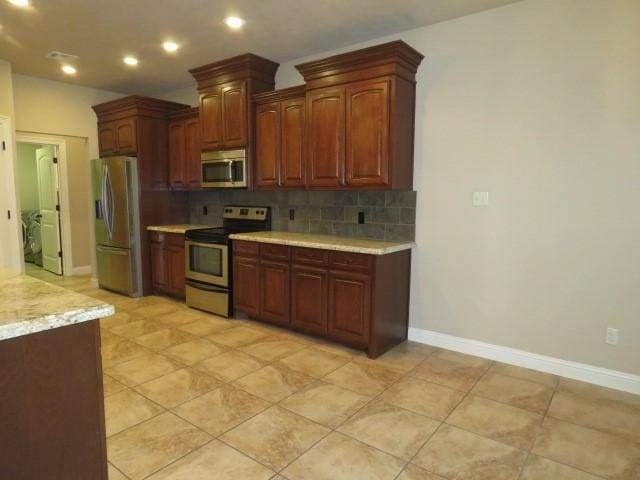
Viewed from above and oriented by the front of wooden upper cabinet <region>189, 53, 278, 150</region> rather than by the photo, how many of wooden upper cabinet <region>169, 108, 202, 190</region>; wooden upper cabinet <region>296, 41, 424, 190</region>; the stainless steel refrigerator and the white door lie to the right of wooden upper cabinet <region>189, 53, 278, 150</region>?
3

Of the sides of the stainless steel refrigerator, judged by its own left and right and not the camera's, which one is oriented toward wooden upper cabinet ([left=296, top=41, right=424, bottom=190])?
left

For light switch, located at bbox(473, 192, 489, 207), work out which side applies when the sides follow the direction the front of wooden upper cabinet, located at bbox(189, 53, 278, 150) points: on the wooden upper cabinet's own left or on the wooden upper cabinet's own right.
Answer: on the wooden upper cabinet's own left

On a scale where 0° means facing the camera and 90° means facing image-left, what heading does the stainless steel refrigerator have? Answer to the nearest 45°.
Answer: approximately 45°

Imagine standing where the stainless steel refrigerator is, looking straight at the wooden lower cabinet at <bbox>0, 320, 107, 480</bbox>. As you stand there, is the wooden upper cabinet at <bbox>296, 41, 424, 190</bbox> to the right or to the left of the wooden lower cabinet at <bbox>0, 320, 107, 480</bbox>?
left

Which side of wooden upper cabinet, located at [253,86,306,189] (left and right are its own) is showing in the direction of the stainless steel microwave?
right

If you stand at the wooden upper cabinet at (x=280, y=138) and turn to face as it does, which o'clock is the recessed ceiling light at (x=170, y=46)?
The recessed ceiling light is roughly at 2 o'clock from the wooden upper cabinet.

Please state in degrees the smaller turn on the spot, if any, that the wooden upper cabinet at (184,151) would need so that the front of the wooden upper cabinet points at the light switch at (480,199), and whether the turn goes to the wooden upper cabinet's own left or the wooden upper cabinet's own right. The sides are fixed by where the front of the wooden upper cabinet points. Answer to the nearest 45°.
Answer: approximately 90° to the wooden upper cabinet's own left

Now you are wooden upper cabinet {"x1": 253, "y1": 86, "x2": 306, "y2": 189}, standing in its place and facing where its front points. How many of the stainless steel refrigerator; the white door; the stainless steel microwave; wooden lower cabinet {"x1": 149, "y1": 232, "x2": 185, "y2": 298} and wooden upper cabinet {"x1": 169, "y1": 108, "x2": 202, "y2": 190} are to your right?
5

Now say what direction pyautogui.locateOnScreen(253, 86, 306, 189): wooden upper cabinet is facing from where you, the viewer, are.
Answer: facing the viewer and to the left of the viewer

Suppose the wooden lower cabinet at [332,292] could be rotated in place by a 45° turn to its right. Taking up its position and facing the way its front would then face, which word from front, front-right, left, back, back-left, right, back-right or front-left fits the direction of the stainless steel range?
front-right

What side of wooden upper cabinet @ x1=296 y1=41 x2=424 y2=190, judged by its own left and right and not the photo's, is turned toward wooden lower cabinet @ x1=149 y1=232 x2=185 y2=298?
right
